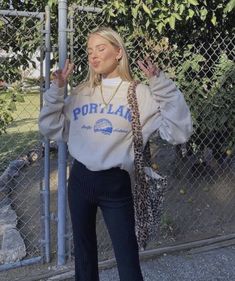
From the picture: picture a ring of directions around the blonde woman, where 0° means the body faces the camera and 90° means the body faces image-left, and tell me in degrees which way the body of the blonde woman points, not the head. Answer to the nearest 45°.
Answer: approximately 0°

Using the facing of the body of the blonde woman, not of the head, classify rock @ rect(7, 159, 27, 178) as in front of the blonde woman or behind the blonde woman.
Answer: behind

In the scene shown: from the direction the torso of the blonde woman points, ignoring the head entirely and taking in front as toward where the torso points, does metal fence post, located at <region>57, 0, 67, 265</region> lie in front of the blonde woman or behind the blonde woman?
behind

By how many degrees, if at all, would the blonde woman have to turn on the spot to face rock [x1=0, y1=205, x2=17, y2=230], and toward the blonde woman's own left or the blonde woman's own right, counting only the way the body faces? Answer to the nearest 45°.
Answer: approximately 135° to the blonde woman's own right

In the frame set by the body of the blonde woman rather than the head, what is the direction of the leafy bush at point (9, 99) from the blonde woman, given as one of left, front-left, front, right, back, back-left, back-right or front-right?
back-right

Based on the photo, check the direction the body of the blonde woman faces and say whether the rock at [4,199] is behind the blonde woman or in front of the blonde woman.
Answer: behind
